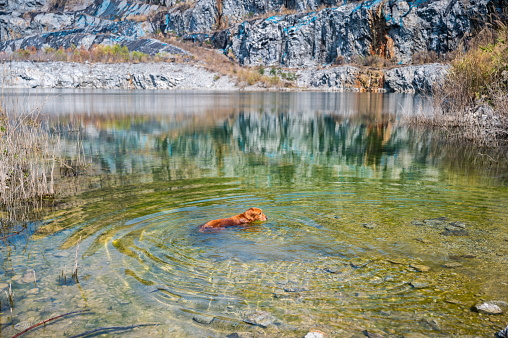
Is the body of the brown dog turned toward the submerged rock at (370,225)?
yes

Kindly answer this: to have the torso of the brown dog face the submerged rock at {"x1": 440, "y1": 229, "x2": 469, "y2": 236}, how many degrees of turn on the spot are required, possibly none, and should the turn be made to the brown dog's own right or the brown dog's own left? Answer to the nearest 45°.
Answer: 0° — it already faces it

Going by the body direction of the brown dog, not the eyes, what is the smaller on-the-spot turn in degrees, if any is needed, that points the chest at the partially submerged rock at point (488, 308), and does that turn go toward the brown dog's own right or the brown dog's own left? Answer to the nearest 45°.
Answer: approximately 45° to the brown dog's own right

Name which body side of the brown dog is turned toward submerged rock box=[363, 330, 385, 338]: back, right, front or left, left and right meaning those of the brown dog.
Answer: right

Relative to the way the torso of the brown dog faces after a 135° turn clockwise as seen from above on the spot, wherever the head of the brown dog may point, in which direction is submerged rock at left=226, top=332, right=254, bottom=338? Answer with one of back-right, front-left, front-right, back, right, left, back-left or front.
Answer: front-left

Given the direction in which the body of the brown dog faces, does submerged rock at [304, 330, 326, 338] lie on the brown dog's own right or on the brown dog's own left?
on the brown dog's own right

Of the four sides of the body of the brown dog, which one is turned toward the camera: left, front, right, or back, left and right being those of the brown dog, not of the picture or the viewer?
right

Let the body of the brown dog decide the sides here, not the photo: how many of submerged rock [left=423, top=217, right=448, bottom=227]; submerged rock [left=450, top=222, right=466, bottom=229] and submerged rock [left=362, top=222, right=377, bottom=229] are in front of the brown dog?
3

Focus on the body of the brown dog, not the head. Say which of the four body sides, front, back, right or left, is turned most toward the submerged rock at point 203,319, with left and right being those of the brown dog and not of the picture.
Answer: right

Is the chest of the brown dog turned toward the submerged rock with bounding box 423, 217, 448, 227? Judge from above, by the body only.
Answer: yes
